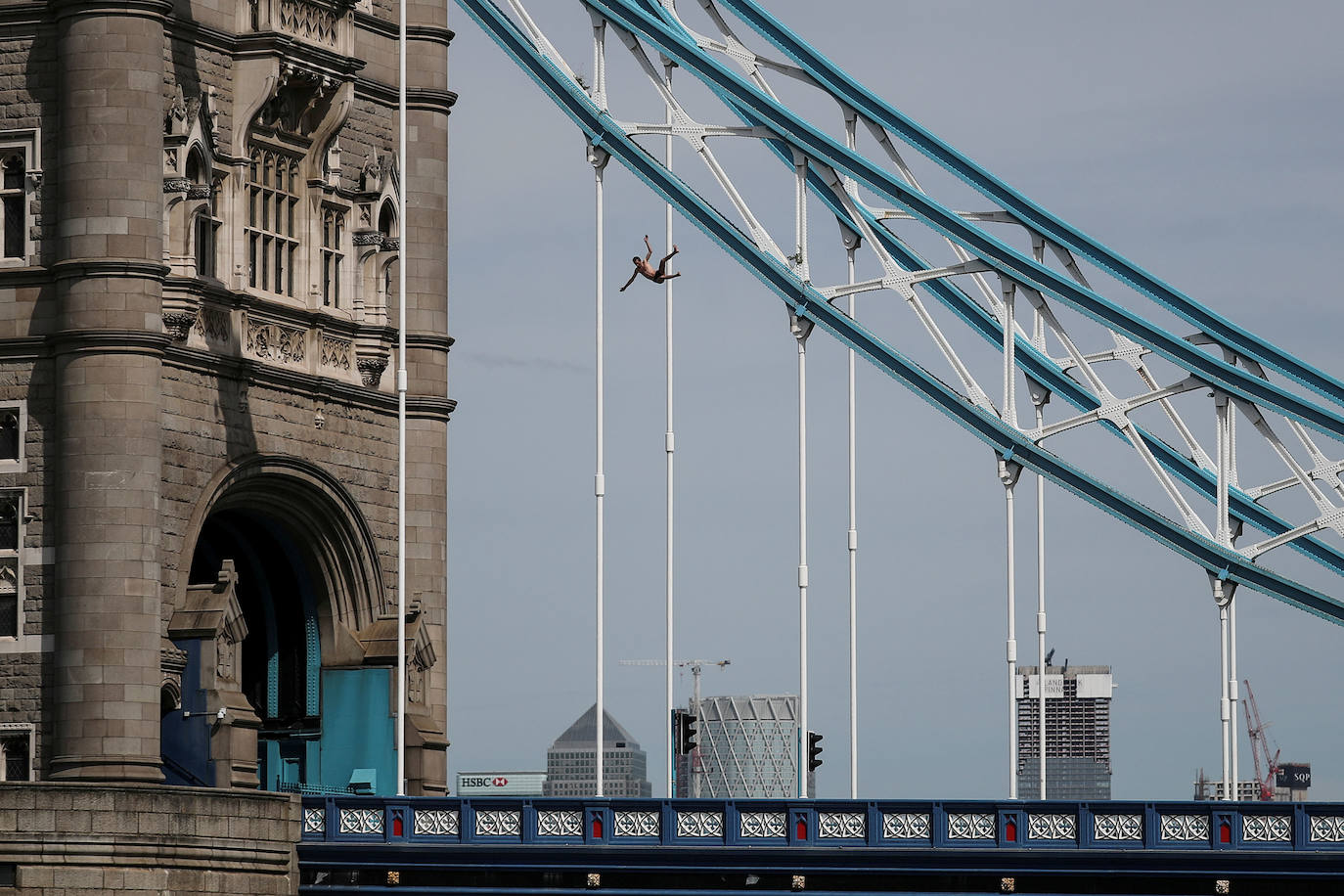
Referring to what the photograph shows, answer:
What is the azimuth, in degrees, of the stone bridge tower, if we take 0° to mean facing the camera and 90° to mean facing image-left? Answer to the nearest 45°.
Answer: approximately 315°

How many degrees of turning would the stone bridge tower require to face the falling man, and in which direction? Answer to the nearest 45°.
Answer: approximately 45° to its left
